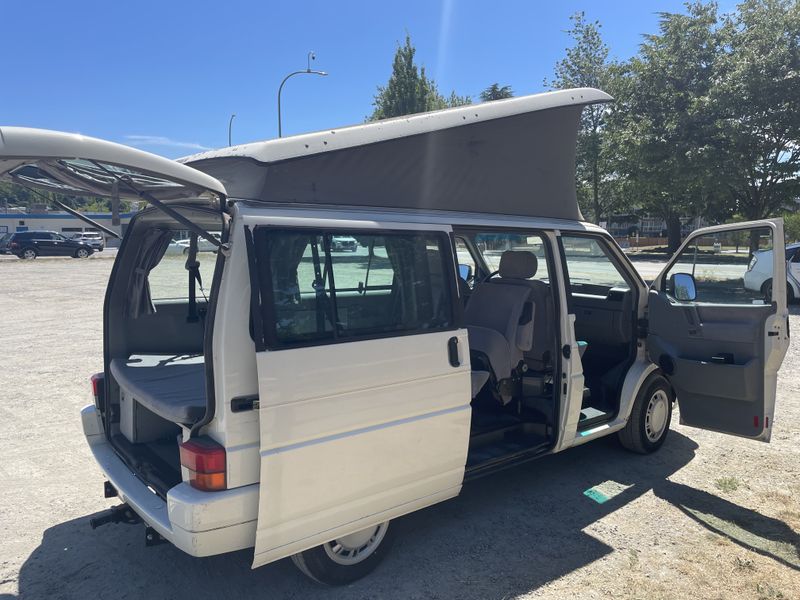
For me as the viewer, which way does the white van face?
facing away from the viewer and to the right of the viewer

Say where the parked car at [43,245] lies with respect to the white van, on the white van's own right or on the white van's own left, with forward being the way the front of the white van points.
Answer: on the white van's own left

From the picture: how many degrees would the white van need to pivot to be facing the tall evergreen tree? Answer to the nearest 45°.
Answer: approximately 45° to its left

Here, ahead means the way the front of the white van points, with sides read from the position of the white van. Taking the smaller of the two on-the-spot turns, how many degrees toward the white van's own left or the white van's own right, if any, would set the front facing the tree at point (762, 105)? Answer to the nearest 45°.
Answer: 0° — it already faces it
